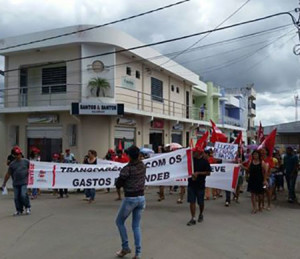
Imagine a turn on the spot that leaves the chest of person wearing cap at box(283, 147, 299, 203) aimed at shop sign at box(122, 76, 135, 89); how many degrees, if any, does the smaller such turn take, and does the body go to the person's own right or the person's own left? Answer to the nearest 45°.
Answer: approximately 135° to the person's own right

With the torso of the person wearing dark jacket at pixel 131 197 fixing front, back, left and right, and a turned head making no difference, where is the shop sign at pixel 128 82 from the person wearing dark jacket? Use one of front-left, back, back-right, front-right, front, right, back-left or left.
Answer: front-right

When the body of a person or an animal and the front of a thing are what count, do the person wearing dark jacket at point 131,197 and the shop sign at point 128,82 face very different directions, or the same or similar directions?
very different directions

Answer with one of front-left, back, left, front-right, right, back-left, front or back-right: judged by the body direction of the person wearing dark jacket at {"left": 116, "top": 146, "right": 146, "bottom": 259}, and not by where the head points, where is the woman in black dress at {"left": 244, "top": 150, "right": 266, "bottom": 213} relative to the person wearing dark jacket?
right

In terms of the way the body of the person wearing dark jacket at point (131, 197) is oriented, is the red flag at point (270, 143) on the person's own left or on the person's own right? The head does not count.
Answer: on the person's own right

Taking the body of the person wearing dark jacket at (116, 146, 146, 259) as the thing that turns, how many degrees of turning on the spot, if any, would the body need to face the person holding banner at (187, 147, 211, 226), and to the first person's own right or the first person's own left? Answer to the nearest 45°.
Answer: approximately 90° to the first person's own right

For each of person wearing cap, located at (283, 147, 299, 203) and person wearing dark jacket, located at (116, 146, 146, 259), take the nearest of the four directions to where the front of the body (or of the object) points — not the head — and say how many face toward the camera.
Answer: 1

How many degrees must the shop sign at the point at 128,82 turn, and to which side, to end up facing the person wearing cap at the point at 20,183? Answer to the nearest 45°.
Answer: approximately 45° to its right

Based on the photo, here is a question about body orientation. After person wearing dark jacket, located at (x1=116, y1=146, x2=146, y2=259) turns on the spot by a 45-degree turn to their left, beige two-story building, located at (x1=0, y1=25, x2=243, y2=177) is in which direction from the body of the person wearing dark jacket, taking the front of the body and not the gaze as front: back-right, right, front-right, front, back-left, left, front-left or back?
right

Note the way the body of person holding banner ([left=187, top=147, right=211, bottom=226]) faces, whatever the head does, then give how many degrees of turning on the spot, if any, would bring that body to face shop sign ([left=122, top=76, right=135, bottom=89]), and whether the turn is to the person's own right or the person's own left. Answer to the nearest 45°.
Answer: approximately 135° to the person's own right

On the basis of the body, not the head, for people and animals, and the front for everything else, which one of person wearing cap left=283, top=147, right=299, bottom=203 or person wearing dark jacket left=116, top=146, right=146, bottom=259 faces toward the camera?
person wearing cap left=283, top=147, right=299, bottom=203

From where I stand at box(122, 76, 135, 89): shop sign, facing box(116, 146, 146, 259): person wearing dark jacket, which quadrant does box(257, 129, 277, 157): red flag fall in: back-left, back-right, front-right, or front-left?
front-left

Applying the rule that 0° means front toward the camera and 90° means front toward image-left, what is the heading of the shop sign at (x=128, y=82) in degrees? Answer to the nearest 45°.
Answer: approximately 315°

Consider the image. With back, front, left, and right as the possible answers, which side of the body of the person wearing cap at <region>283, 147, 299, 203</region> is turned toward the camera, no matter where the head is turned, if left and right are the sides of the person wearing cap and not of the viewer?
front

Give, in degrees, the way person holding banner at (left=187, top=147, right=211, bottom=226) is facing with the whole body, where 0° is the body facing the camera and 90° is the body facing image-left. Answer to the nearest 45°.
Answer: approximately 45°

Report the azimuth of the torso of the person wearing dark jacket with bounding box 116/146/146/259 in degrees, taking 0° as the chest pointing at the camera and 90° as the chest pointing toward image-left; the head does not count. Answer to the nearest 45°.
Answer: approximately 135°
